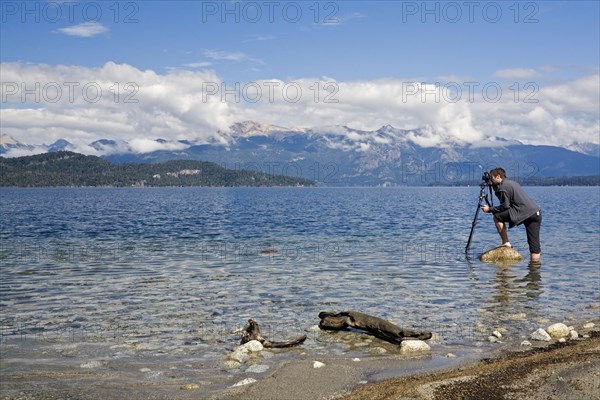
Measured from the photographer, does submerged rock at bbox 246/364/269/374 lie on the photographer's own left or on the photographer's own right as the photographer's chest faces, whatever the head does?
on the photographer's own left

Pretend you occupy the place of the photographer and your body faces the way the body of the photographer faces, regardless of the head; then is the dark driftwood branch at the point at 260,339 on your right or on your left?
on your left

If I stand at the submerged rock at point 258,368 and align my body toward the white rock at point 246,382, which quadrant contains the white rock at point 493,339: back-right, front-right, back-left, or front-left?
back-left

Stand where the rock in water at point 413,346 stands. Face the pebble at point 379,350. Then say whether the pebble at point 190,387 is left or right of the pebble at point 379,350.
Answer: left

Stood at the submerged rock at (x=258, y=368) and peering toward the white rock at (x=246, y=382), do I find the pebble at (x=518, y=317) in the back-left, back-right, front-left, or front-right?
back-left

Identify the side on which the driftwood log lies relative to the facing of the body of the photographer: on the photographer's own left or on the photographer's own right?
on the photographer's own left

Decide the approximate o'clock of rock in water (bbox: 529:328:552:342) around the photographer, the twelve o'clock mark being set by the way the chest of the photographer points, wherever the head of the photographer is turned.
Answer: The rock in water is roughly at 9 o'clock from the photographer.

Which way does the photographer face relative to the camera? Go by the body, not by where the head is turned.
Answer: to the viewer's left

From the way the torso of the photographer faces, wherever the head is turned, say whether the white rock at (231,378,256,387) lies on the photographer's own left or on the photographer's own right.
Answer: on the photographer's own left

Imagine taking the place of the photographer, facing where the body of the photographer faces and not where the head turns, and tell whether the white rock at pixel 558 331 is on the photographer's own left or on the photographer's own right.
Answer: on the photographer's own left
